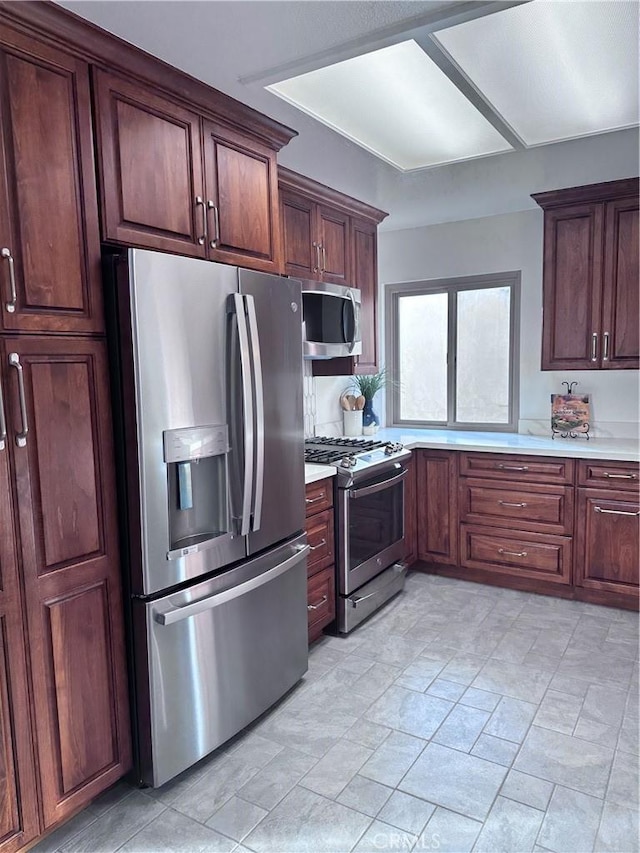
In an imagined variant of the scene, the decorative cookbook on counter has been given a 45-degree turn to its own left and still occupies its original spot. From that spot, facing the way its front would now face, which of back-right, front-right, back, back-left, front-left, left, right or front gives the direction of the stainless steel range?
right

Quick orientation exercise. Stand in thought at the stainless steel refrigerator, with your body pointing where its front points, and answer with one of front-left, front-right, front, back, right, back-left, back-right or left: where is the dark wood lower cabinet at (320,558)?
left

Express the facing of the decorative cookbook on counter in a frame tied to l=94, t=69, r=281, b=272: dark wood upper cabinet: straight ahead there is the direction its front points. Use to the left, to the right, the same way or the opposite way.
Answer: to the right

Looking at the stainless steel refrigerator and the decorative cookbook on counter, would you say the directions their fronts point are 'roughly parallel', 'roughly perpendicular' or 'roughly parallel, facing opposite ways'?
roughly perpendicular

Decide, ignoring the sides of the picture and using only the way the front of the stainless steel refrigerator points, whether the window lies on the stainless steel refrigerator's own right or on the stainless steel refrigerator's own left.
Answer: on the stainless steel refrigerator's own left

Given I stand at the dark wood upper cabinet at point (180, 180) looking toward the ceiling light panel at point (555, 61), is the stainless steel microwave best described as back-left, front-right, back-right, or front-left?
front-left

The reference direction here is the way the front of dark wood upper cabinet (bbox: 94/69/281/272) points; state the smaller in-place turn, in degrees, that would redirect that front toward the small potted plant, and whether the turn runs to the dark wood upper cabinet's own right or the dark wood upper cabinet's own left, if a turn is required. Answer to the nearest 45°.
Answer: approximately 90° to the dark wood upper cabinet's own left

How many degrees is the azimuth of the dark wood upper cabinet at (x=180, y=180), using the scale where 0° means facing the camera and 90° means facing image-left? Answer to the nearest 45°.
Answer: approximately 315°

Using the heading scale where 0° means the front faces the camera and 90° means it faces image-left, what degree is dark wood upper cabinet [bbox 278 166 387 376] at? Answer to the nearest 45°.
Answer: approximately 315°

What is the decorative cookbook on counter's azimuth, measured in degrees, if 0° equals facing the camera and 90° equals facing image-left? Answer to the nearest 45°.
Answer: approximately 0°

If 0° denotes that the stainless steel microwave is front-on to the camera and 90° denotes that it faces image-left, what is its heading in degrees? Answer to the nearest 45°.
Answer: approximately 315°

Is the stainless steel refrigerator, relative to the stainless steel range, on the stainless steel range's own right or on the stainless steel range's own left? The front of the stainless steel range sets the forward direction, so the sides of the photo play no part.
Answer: on the stainless steel range's own right

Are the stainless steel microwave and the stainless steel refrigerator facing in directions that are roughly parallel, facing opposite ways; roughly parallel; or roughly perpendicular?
roughly parallel
